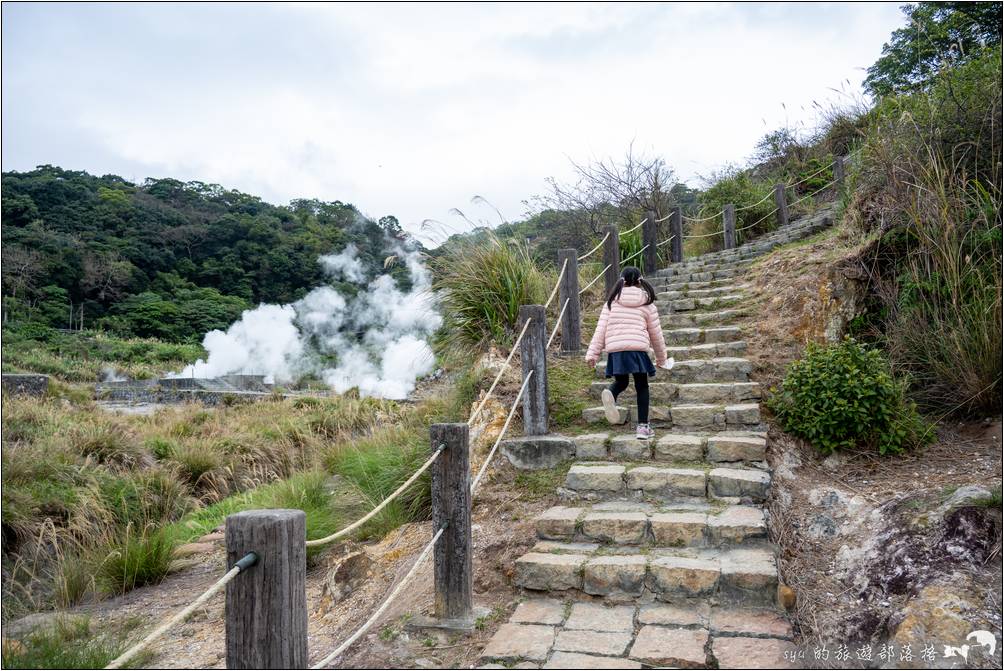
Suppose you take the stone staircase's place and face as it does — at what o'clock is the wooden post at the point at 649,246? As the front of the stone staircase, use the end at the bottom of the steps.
The wooden post is roughly at 6 o'clock from the stone staircase.

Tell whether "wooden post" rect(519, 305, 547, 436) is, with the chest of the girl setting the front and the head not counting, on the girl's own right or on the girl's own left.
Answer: on the girl's own left

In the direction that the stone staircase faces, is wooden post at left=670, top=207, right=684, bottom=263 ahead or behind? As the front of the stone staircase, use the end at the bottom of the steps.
behind

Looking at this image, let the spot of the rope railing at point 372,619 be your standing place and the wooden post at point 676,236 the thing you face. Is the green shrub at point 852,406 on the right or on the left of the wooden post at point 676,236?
right

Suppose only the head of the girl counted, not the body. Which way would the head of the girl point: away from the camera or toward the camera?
away from the camera

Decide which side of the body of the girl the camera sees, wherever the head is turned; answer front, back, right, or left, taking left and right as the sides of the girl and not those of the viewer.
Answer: back

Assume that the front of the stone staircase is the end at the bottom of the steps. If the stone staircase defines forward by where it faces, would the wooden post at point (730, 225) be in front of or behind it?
behind

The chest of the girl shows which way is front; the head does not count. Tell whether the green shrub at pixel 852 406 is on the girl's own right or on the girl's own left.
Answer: on the girl's own right

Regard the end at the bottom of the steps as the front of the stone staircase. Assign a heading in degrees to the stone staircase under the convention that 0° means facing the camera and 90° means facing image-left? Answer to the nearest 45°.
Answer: approximately 0°

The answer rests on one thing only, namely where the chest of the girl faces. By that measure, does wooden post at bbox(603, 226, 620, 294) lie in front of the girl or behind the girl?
in front

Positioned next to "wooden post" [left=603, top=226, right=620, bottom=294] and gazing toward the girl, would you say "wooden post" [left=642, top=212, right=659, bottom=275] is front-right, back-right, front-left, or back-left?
back-left

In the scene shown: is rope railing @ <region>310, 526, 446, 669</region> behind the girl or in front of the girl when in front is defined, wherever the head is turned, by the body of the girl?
behind

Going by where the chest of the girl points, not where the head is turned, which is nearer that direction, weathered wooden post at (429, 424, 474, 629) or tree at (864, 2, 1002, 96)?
the tree

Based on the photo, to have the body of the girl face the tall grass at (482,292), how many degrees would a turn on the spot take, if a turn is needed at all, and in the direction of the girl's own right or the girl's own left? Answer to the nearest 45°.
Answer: approximately 45° to the girl's own left
